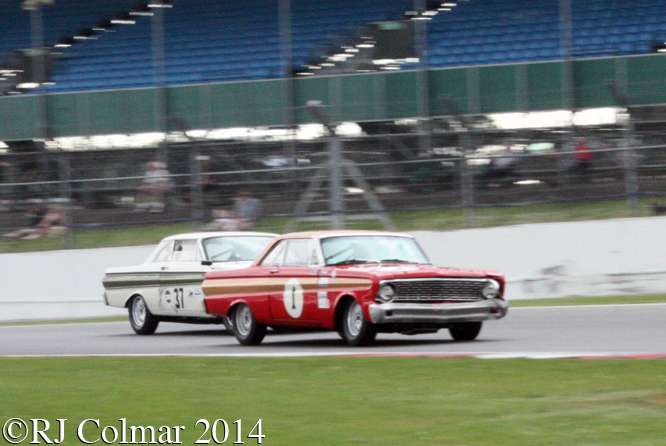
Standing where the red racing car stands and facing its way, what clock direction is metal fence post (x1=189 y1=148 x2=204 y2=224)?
The metal fence post is roughly at 7 o'clock from the red racing car.

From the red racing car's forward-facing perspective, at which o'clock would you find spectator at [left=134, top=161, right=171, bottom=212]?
The spectator is roughly at 7 o'clock from the red racing car.

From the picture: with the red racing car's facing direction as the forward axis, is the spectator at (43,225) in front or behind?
behind

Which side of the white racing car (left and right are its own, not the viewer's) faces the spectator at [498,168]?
left

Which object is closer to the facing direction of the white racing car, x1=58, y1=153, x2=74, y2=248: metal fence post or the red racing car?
the red racing car

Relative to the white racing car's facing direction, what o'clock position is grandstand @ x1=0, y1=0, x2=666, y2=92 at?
The grandstand is roughly at 8 o'clock from the white racing car.

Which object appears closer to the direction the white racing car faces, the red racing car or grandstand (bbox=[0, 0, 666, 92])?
the red racing car

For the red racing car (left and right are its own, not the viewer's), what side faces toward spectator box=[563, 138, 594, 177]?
left

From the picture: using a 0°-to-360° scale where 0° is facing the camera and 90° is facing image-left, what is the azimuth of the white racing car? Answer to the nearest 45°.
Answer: approximately 315°

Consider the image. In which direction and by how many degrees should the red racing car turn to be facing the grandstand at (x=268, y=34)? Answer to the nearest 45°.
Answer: approximately 135° to its left
